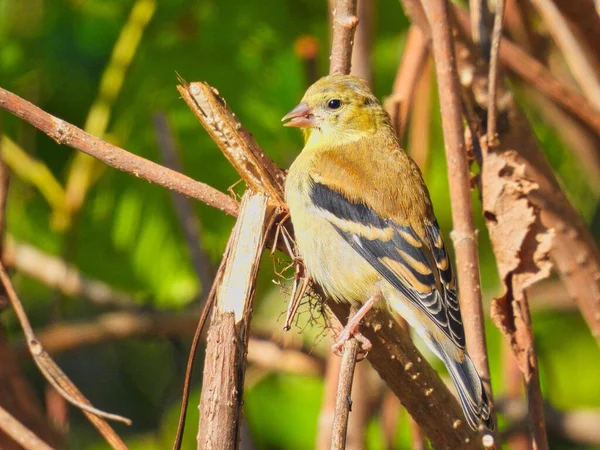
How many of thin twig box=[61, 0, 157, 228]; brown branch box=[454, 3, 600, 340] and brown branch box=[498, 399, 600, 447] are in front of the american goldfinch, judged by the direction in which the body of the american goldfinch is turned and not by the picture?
1

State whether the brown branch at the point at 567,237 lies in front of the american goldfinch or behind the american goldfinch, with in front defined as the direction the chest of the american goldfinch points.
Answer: behind

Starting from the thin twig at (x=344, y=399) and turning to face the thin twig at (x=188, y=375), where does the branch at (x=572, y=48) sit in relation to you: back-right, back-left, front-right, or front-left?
back-right

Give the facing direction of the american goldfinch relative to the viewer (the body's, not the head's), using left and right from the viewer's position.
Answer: facing to the left of the viewer
